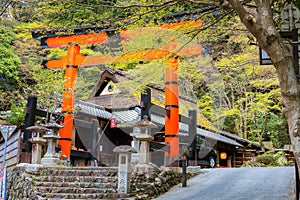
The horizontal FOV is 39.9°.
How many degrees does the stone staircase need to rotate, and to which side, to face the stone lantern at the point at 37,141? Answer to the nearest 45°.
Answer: approximately 135° to its right

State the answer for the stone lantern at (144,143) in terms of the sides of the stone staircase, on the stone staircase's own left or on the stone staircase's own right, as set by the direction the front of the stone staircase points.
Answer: on the stone staircase's own left

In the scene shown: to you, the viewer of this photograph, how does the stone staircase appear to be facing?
facing the viewer
